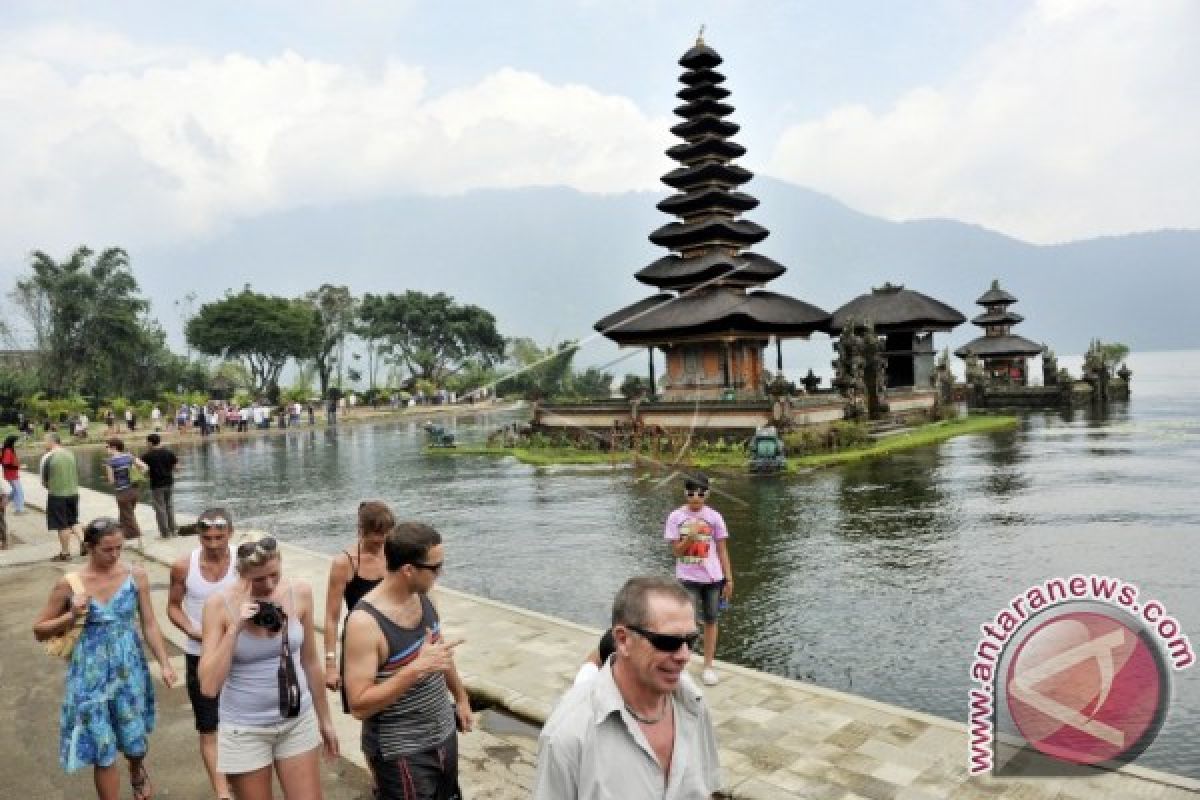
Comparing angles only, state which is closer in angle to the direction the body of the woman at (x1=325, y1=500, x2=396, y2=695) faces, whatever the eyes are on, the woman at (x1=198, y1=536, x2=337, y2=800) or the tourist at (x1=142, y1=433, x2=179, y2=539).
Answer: the woman

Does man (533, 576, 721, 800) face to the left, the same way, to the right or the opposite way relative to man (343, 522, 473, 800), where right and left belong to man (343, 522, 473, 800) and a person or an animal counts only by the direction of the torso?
the same way

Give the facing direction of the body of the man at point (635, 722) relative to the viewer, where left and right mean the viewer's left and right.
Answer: facing the viewer and to the right of the viewer

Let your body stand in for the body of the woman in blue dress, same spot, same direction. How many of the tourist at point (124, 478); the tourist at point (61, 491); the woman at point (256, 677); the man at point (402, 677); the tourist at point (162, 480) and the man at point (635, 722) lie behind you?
3

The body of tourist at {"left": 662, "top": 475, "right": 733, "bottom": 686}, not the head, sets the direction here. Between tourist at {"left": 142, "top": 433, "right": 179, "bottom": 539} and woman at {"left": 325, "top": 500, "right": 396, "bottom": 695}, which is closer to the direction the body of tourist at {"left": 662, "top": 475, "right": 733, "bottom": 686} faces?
the woman

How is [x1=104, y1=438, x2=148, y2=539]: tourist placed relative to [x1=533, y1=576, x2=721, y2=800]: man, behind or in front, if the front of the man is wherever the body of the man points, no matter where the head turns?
behind

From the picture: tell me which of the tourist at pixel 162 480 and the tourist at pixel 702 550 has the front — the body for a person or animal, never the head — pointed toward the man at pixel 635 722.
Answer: the tourist at pixel 702 550

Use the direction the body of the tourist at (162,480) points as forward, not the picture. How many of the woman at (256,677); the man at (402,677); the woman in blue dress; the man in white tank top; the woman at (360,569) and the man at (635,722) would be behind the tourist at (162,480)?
6

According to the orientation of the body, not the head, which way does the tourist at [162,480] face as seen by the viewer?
away from the camera

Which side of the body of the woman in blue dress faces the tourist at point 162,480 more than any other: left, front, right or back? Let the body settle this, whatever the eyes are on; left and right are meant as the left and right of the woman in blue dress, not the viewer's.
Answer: back

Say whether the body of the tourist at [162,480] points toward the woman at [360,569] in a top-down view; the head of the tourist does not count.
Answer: no

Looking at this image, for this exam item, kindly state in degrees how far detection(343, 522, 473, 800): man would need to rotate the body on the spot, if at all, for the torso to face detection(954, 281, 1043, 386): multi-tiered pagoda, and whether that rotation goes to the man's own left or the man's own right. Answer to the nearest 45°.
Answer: approximately 90° to the man's own left

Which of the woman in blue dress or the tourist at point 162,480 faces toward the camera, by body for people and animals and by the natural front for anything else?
the woman in blue dress

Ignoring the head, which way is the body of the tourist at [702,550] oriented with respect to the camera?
toward the camera
